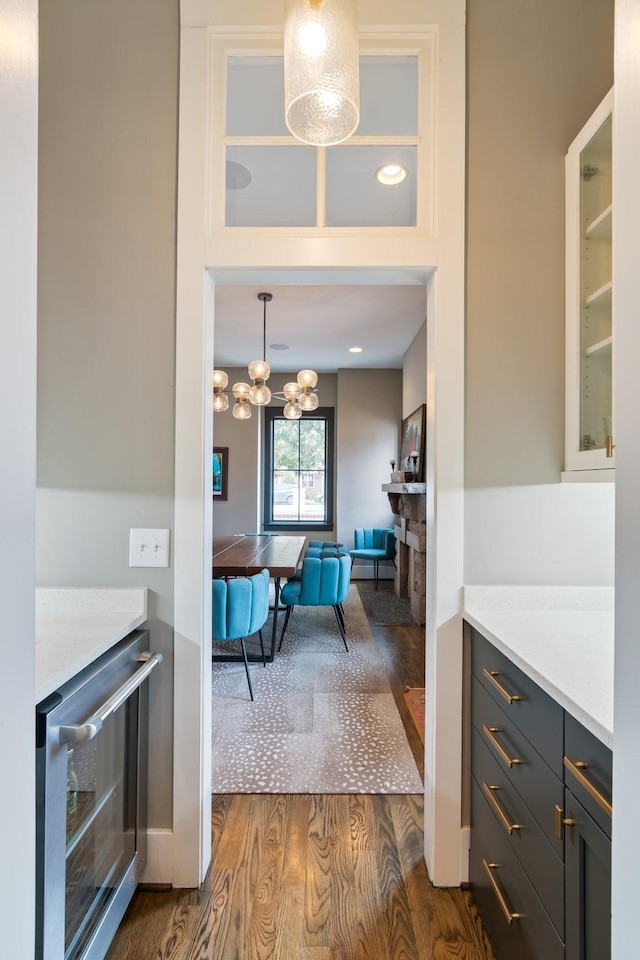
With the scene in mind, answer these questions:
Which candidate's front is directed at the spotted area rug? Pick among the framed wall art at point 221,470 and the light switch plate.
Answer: the framed wall art

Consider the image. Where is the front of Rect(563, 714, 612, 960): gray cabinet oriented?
to the viewer's left

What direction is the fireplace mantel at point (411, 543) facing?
to the viewer's left

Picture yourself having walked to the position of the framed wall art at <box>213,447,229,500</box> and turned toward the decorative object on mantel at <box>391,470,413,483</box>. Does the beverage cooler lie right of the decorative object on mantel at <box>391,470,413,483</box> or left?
right

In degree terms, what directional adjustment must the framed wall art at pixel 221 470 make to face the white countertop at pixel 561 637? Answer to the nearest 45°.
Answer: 0° — it already faces it

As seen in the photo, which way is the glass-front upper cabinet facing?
to the viewer's left
